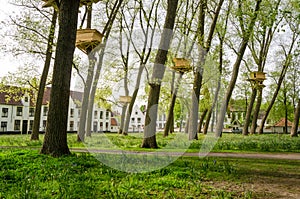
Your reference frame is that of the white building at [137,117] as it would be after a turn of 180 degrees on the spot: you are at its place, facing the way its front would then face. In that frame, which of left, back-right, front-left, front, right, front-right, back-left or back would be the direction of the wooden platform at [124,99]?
back

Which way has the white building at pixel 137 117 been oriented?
toward the camera

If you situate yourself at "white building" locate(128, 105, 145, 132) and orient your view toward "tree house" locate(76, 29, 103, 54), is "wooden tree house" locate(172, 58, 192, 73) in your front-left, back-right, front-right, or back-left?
front-left

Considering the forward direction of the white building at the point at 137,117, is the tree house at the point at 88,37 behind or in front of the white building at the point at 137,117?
in front

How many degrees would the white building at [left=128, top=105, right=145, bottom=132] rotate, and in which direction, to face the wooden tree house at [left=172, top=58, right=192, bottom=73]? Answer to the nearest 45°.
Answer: approximately 45° to its left
